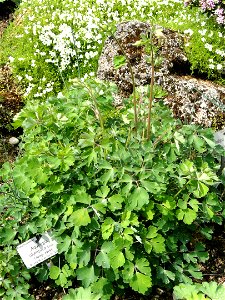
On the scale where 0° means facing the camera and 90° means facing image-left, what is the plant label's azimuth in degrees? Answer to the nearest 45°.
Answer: approximately 0°

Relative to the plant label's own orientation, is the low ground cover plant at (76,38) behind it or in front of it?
behind

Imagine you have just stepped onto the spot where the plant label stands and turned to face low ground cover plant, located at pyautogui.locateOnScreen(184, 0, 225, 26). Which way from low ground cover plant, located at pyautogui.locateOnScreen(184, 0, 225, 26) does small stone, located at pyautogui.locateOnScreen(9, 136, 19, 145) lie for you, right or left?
left

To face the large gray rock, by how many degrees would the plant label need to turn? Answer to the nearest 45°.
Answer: approximately 135° to its left

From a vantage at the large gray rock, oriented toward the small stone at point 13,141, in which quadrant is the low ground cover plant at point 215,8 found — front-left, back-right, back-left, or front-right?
back-right

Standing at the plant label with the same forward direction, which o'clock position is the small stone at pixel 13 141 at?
The small stone is roughly at 6 o'clock from the plant label.

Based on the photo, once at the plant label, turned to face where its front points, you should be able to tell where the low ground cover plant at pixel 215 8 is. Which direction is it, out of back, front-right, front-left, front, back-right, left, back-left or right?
back-left
